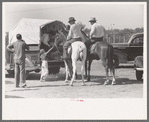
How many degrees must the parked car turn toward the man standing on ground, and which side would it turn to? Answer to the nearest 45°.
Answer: approximately 45° to its left

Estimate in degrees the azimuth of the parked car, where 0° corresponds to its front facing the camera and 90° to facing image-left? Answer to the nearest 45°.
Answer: approximately 90°

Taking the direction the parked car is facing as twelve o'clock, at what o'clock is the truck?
The truck is roughly at 11 o'clock from the parked car.

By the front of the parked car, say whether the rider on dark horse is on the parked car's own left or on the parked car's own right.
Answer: on the parked car's own left

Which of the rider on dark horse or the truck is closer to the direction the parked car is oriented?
the truck

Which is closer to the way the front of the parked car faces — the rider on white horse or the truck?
the truck

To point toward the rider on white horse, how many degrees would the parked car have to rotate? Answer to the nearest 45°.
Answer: approximately 45° to its left
